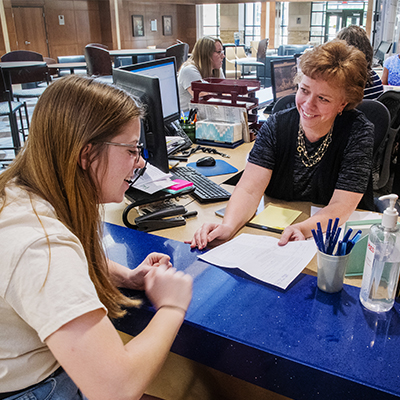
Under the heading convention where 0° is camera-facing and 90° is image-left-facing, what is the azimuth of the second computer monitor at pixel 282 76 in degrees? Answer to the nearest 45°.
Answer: approximately 315°

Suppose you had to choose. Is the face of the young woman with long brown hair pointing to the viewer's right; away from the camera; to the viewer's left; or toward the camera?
to the viewer's right

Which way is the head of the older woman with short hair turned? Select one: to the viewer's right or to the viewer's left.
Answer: to the viewer's left

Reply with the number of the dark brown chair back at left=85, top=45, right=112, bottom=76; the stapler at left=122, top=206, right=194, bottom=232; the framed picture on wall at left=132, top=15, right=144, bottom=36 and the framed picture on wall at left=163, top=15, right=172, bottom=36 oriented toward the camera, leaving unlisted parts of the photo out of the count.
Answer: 2

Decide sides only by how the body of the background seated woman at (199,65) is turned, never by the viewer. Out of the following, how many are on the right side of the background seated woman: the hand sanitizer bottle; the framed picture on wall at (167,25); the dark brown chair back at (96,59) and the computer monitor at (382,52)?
1

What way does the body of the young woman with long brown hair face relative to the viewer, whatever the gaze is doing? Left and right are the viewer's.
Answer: facing to the right of the viewer

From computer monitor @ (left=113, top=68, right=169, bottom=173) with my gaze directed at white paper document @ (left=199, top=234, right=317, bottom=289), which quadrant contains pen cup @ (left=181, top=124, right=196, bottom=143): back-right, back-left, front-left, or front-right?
back-left

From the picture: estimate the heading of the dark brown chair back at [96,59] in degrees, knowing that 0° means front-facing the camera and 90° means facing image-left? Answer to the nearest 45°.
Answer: approximately 225°

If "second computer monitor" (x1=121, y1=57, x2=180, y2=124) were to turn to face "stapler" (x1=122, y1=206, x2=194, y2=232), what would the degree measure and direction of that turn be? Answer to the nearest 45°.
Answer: approximately 45° to its right

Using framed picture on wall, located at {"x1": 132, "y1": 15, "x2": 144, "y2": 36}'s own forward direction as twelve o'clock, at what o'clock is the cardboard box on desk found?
The cardboard box on desk is roughly at 12 o'clock from the framed picture on wall.
